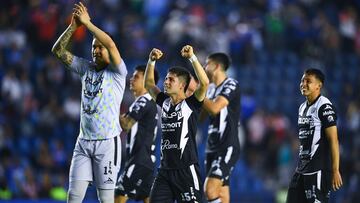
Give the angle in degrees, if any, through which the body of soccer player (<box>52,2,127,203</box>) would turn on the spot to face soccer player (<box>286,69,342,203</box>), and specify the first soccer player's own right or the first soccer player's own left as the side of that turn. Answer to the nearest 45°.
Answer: approximately 135° to the first soccer player's own left

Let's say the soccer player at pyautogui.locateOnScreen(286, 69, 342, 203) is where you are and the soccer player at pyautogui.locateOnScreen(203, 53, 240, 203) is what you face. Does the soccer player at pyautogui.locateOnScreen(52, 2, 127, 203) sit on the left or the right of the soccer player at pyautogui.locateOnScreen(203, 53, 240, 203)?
left

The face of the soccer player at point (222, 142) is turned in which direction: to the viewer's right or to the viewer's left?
to the viewer's left

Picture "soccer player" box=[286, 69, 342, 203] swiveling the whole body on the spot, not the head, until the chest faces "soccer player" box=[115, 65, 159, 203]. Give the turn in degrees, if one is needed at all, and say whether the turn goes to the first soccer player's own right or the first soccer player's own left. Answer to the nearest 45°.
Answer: approximately 45° to the first soccer player's own right

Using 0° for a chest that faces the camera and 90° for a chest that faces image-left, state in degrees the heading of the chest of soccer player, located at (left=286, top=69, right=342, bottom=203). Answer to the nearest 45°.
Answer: approximately 45°
